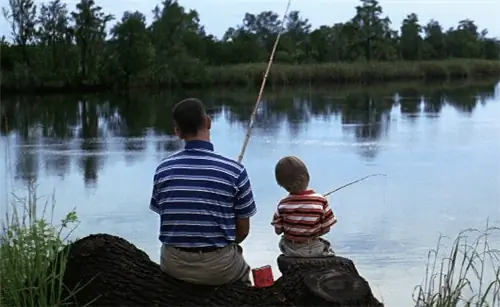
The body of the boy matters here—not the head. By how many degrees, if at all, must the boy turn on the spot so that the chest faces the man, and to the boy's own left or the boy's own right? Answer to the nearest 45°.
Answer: approximately 135° to the boy's own left

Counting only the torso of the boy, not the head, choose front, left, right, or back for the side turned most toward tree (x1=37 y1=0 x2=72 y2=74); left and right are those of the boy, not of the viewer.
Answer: front

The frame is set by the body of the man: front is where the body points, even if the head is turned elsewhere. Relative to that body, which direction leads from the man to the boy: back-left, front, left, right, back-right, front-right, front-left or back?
front-right

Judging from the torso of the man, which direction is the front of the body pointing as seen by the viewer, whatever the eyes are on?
away from the camera

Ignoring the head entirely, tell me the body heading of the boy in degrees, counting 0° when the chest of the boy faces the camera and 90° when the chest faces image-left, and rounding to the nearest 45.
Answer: approximately 180°

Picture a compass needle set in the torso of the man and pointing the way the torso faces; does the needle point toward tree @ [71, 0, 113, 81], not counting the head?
yes

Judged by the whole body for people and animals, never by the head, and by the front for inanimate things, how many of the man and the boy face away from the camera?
2

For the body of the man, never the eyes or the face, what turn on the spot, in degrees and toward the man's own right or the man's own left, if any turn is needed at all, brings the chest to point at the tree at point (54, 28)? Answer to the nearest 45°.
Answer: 0° — they already face it
